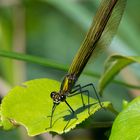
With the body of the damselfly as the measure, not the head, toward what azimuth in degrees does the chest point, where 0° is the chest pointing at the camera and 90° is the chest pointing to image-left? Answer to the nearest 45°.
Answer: approximately 45°

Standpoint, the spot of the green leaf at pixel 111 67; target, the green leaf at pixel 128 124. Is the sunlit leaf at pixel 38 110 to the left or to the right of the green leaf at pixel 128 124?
right
